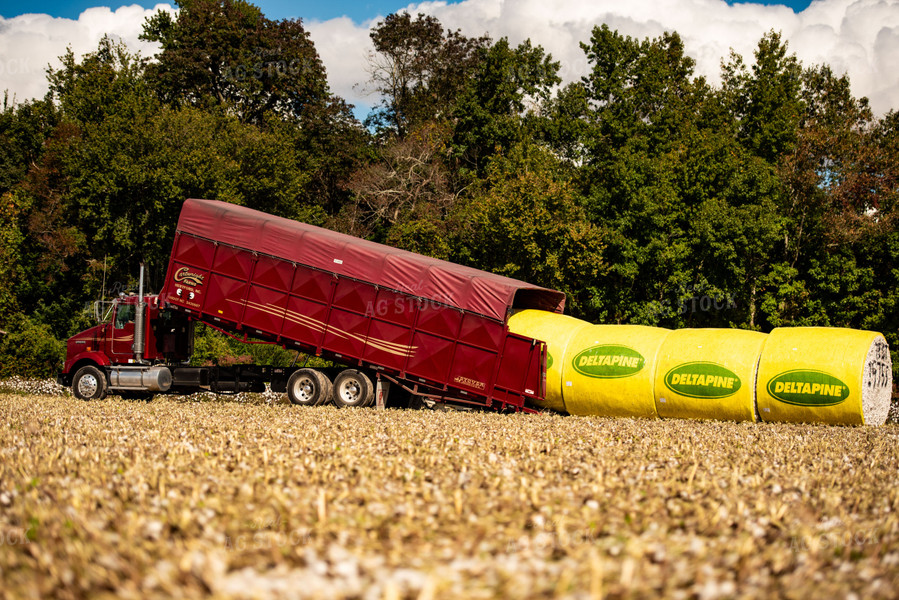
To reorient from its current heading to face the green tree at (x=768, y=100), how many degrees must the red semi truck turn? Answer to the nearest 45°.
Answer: approximately 135° to its right

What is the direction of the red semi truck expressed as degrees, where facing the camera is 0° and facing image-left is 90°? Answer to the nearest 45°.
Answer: approximately 90°

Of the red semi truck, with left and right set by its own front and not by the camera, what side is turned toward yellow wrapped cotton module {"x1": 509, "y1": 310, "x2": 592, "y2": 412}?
back

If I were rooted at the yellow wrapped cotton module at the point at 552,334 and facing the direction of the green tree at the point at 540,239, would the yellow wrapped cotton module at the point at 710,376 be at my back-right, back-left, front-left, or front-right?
back-right

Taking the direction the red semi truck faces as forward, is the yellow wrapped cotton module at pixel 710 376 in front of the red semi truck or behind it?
behind

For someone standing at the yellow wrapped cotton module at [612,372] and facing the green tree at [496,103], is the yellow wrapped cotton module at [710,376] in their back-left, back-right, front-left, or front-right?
back-right

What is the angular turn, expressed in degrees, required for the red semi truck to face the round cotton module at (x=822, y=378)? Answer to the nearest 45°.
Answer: approximately 135° to its left

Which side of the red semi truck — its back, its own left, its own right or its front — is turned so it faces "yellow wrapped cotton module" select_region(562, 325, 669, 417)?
back

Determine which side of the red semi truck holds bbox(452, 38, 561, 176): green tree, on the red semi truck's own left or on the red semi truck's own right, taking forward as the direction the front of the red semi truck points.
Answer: on the red semi truck's own right

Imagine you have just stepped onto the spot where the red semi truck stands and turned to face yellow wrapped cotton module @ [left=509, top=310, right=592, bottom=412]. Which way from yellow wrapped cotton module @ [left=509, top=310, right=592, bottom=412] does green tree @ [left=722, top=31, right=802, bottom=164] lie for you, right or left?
left
